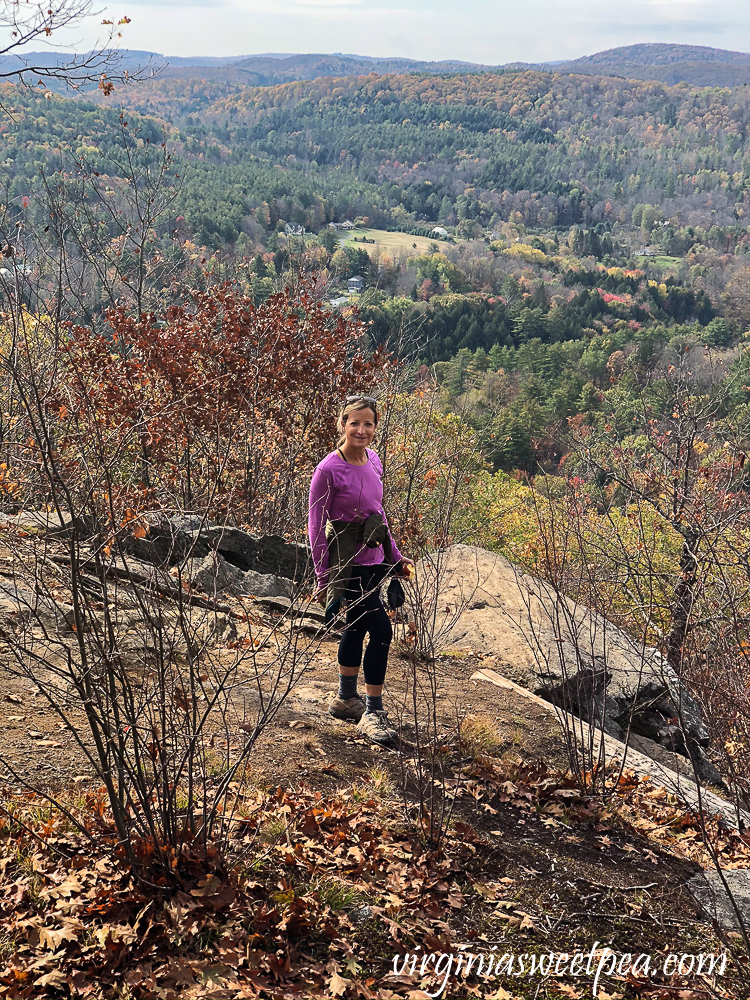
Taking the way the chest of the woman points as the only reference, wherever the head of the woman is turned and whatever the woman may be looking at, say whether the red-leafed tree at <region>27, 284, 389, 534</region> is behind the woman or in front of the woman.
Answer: behind

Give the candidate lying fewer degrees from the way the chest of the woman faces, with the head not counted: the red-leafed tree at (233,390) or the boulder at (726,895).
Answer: the boulder

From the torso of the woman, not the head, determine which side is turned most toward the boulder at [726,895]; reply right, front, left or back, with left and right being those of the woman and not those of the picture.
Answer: front

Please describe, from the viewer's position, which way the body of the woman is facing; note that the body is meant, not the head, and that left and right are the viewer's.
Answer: facing the viewer and to the right of the viewer
